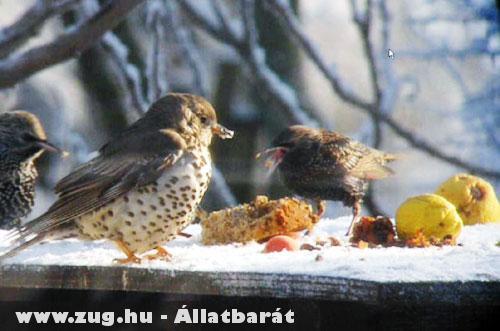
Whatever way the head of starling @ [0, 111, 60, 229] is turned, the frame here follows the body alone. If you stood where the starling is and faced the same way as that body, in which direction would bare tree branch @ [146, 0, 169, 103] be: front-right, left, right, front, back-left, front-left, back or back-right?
front-left

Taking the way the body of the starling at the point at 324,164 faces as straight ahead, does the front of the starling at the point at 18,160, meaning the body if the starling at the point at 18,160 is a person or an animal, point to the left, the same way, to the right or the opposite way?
the opposite way

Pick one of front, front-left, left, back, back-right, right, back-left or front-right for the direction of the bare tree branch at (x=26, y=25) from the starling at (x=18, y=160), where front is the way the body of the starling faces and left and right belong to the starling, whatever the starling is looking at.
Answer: left

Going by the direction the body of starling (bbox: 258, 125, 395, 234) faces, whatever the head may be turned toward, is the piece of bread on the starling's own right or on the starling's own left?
on the starling's own left

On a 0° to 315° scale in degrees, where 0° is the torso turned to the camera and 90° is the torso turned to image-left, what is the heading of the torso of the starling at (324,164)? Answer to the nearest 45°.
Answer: approximately 90°

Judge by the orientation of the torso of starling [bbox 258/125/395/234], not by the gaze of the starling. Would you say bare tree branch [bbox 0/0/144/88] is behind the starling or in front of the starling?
in front

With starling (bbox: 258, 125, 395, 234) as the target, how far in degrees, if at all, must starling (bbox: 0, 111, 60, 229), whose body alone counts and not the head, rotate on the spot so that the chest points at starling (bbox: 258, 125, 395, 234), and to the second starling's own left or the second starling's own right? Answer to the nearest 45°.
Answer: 0° — it already faces it

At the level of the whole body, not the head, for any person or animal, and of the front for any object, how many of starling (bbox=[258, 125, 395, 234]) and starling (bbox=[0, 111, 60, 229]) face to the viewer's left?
1

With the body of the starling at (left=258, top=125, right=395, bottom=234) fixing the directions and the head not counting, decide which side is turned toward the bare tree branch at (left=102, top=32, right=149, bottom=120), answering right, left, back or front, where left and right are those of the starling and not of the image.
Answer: right

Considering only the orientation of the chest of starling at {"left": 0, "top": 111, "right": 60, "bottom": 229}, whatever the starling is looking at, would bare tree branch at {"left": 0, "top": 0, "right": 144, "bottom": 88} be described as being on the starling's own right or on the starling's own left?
on the starling's own left

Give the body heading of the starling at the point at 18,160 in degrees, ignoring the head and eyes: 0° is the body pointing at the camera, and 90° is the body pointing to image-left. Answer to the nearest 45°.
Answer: approximately 270°

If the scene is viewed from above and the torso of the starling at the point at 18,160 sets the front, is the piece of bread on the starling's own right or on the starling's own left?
on the starling's own left
